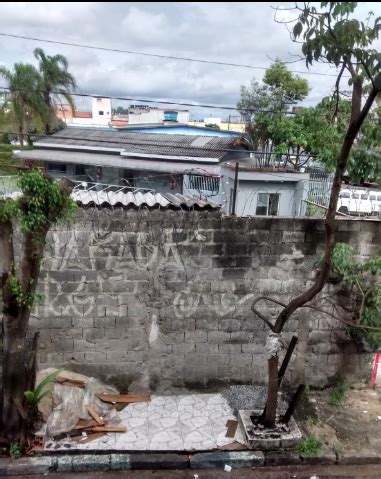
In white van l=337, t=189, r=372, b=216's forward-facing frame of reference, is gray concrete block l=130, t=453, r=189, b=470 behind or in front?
in front

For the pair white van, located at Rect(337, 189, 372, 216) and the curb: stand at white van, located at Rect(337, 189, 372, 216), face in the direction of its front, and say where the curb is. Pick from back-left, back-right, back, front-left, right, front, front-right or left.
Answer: front-left

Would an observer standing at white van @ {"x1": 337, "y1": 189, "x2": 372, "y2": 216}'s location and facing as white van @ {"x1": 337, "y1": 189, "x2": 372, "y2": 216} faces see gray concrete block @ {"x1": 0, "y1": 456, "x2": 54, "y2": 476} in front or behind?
in front

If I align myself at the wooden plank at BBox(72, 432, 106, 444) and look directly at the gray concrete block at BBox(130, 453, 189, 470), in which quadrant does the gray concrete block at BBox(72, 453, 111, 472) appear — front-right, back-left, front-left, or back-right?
front-right

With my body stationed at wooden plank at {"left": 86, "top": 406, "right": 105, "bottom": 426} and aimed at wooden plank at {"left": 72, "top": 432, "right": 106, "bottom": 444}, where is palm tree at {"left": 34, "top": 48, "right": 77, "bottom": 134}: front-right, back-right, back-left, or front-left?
back-right

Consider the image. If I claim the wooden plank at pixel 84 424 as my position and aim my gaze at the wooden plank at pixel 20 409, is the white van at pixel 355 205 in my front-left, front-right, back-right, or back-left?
back-right

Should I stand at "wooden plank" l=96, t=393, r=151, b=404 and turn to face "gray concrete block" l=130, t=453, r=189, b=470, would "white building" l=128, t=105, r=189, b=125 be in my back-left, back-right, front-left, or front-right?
back-left

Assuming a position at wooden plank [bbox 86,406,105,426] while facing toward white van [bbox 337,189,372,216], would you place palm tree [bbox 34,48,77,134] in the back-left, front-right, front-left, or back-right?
front-left

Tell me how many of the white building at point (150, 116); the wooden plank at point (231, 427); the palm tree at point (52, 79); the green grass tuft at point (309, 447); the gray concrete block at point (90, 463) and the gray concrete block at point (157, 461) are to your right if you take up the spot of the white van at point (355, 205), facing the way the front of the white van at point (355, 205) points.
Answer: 2

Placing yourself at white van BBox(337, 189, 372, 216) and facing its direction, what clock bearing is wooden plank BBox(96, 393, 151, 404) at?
The wooden plank is roughly at 11 o'clock from the white van.
